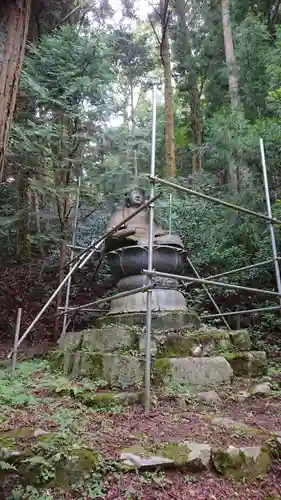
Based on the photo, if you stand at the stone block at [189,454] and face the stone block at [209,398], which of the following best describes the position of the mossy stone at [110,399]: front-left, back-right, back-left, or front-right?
front-left

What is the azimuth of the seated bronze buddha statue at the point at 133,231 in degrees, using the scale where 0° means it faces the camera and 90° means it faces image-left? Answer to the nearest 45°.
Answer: approximately 315°
